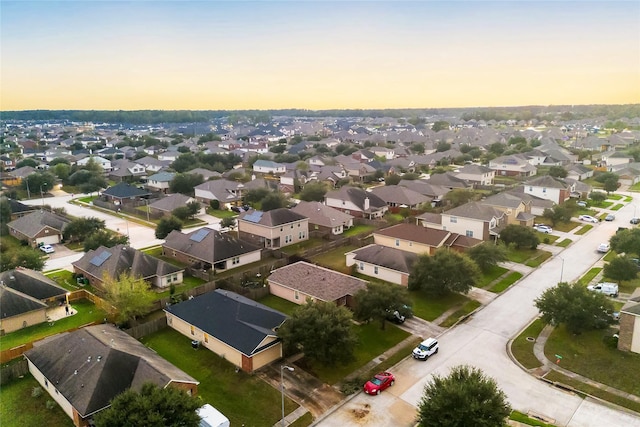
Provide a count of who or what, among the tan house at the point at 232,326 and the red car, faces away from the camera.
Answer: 0

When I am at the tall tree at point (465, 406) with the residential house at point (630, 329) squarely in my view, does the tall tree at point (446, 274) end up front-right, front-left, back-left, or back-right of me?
front-left

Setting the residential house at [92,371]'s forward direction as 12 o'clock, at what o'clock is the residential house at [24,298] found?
the residential house at [24,298] is roughly at 7 o'clock from the residential house at [92,371].

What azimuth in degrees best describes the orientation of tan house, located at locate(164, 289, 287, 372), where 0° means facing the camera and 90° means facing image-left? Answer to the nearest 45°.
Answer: approximately 315°

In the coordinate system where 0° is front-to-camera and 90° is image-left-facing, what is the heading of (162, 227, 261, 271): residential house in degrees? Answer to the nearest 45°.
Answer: approximately 135°

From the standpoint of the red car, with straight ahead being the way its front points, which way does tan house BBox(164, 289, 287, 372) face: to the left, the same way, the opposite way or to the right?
to the left

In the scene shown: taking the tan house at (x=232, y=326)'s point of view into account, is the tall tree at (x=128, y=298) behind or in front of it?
behind

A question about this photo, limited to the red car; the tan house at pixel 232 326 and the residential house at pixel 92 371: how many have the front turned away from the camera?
0

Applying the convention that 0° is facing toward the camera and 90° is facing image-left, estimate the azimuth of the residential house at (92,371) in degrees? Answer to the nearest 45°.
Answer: approximately 315°

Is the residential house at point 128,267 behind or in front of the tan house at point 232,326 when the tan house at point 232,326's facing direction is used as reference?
behind

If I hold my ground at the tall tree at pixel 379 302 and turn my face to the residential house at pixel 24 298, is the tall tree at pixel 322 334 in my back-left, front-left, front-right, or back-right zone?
front-left

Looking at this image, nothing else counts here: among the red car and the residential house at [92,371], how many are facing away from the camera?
0

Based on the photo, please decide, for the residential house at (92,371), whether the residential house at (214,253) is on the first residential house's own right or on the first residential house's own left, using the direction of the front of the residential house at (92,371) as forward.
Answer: on the first residential house's own left

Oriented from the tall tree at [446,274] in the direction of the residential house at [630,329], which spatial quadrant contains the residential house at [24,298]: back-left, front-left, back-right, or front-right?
back-right

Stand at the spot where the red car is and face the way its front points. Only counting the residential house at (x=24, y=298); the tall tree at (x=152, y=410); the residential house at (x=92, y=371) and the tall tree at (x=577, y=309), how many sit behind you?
1

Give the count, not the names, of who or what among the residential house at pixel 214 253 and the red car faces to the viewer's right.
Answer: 0

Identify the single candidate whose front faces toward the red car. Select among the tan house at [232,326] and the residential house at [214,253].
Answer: the tan house

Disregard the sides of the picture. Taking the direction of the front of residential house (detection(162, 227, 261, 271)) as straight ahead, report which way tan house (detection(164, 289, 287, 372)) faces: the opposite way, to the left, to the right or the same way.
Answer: the opposite way

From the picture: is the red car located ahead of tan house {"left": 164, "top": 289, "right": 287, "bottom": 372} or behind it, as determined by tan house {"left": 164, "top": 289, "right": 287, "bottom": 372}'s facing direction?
ahead
